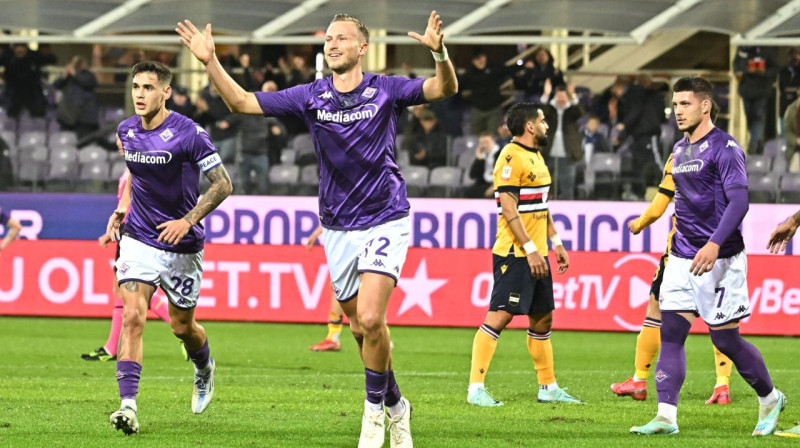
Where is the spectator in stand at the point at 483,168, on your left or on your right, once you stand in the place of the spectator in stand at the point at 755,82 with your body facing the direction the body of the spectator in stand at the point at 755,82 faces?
on your right

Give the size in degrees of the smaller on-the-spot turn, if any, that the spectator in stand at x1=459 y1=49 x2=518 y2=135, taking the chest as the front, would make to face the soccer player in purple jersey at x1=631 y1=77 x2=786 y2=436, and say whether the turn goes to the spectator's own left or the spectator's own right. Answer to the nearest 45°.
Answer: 0° — they already face them

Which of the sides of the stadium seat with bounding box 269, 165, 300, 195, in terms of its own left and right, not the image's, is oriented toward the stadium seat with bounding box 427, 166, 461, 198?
left

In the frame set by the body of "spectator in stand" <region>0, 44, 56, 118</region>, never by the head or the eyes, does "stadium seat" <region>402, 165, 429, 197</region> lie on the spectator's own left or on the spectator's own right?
on the spectator's own left

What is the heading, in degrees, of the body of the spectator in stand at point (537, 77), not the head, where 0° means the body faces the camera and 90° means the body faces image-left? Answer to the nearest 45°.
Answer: approximately 0°

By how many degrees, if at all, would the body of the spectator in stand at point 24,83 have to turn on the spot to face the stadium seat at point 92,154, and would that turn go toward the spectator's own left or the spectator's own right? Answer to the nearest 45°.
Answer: approximately 45° to the spectator's own left

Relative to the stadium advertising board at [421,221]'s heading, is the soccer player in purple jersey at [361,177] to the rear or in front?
in front

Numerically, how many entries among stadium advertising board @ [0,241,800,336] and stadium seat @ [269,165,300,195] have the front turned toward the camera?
2
